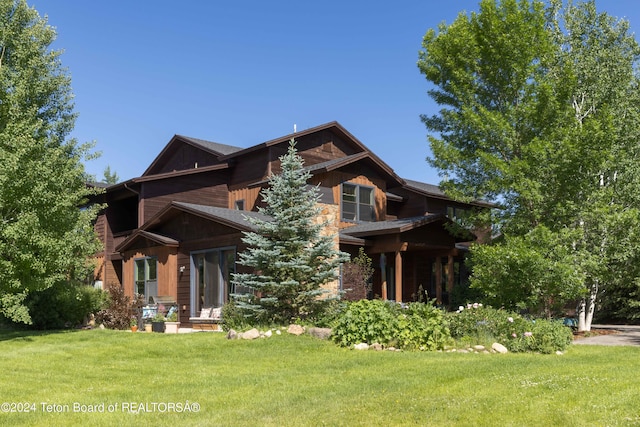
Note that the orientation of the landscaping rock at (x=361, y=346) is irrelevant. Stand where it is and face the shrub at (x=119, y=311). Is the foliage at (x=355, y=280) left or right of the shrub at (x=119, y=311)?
right

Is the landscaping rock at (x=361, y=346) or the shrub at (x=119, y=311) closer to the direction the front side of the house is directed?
the landscaping rock

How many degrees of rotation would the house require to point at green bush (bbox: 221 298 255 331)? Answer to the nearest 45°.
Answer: approximately 45° to its right

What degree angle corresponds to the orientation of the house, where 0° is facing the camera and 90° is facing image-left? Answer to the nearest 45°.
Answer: approximately 315°

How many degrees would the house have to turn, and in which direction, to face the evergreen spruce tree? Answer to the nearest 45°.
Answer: approximately 45° to its right

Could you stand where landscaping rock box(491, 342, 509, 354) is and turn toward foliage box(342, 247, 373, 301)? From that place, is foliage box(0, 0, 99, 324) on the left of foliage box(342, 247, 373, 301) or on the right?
left

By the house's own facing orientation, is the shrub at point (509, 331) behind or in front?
in front

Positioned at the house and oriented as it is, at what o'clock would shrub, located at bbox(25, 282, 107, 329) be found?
The shrub is roughly at 3 o'clock from the house.

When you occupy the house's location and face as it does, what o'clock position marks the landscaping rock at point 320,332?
The landscaping rock is roughly at 1 o'clock from the house.

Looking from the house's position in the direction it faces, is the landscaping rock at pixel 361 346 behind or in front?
in front

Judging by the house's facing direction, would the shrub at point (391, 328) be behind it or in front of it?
in front

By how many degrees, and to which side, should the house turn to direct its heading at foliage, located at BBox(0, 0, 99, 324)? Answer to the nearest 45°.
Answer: approximately 90° to its right
